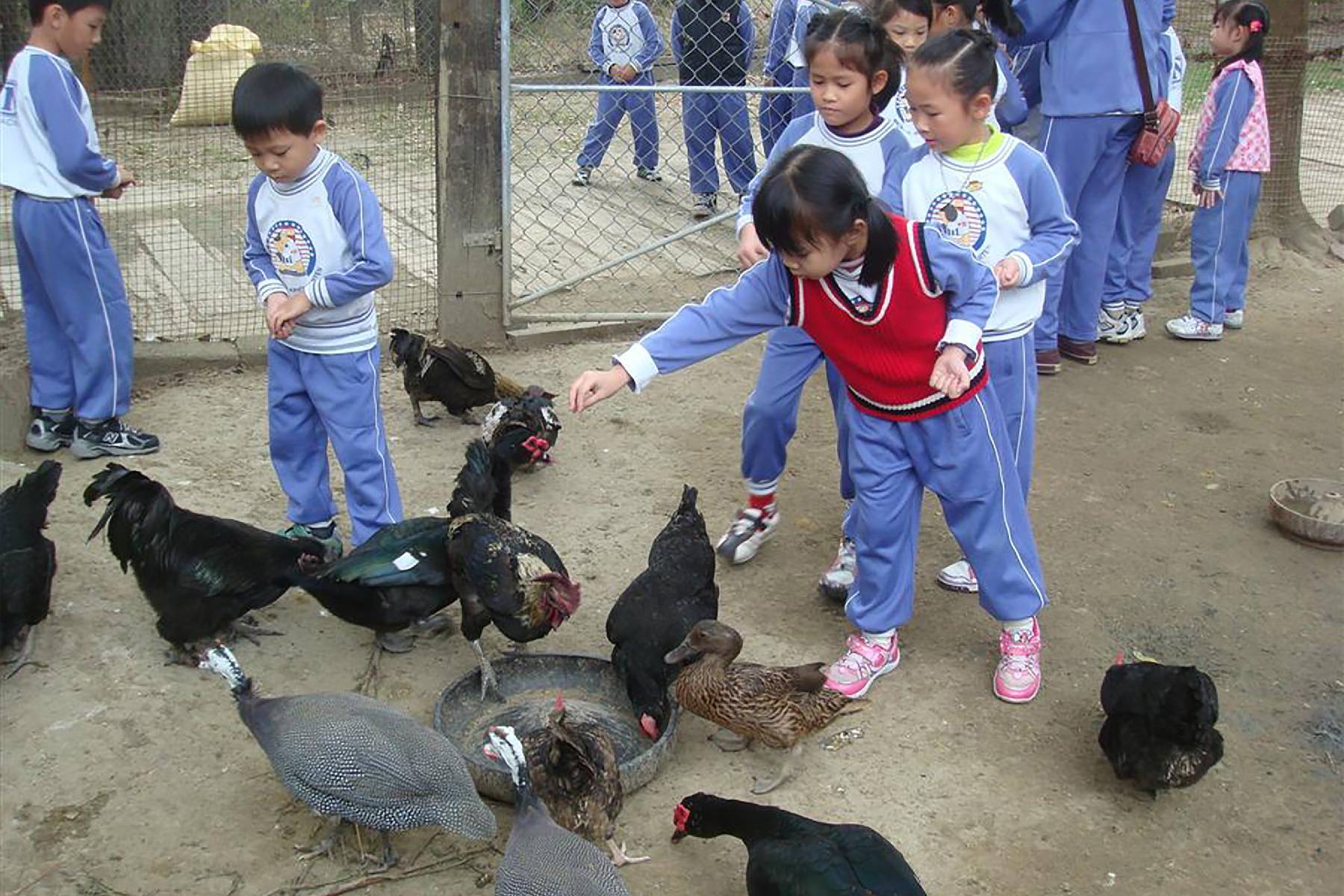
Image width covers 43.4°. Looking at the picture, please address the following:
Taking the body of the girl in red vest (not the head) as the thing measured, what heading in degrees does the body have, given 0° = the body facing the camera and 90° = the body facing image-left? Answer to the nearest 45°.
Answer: approximately 45°

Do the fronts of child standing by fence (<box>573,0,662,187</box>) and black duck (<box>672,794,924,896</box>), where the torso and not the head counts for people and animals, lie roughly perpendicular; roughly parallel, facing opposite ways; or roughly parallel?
roughly perpendicular

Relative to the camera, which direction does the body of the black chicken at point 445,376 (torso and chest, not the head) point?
to the viewer's left

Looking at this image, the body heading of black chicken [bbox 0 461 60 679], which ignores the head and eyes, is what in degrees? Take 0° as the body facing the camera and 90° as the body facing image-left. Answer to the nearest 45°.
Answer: approximately 90°

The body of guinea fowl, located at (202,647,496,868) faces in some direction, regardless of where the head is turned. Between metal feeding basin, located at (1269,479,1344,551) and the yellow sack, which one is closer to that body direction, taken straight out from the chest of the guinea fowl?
the yellow sack

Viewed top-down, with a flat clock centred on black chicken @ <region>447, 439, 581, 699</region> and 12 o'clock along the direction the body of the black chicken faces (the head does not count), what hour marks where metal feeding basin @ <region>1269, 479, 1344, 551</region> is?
The metal feeding basin is roughly at 10 o'clock from the black chicken.

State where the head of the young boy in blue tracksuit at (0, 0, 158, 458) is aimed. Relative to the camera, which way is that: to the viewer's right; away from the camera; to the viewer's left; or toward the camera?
to the viewer's right

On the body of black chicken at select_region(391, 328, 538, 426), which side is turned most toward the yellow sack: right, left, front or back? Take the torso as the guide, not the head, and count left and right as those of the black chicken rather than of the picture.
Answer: right

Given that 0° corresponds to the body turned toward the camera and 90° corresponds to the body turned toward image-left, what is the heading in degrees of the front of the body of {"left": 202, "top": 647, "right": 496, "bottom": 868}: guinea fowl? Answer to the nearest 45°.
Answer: approximately 90°

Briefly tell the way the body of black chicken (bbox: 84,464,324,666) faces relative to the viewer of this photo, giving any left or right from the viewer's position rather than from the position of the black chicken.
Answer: facing to the right of the viewer

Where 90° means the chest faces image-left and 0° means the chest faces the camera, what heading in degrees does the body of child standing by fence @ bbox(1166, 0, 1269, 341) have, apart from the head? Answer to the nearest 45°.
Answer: approximately 90°
